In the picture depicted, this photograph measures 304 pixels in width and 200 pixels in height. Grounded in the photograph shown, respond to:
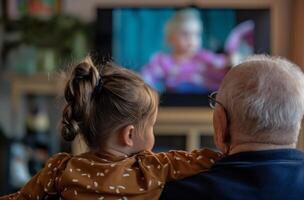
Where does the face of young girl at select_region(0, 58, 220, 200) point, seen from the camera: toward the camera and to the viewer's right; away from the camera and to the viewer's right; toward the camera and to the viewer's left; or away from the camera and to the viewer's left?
away from the camera and to the viewer's right

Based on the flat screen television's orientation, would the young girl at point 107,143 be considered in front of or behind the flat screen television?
in front

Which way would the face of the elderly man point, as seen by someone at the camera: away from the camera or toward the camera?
away from the camera

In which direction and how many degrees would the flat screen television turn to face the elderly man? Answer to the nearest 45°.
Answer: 0° — it already faces them

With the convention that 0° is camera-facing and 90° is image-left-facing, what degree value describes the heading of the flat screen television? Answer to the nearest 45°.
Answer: approximately 0°
